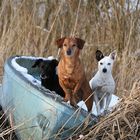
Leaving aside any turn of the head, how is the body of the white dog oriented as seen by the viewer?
toward the camera

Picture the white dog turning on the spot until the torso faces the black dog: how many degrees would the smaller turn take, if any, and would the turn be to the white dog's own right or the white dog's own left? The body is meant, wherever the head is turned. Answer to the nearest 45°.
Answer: approximately 135° to the white dog's own right
